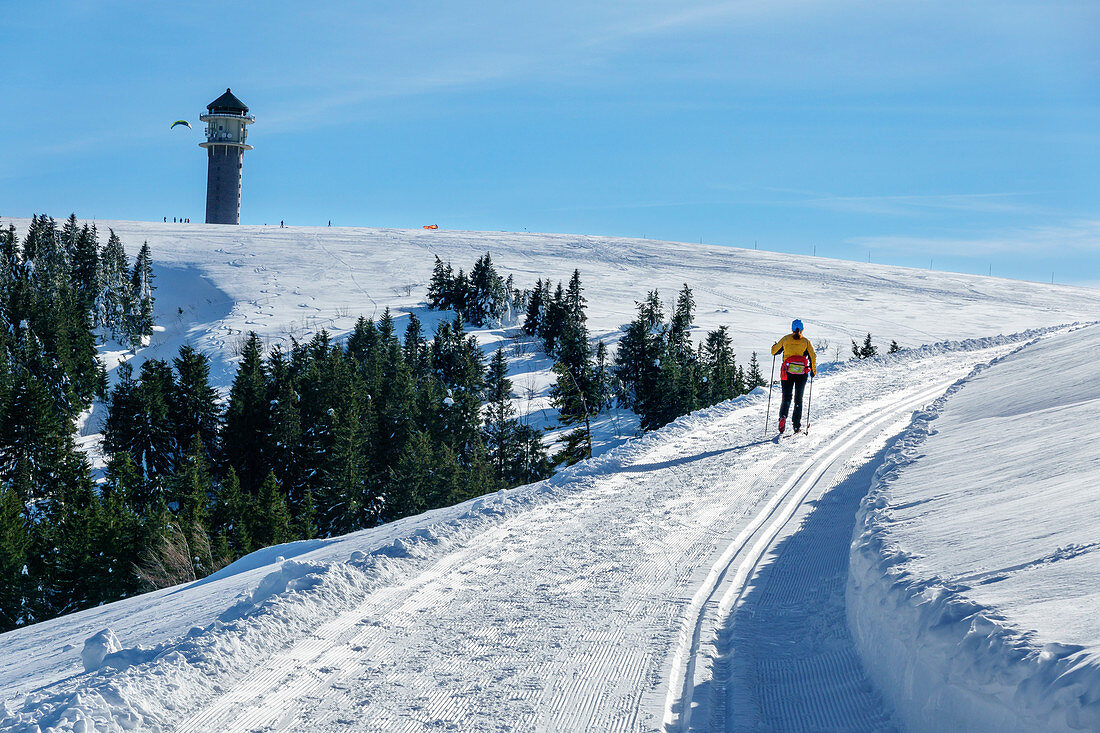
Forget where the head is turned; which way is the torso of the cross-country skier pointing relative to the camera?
away from the camera

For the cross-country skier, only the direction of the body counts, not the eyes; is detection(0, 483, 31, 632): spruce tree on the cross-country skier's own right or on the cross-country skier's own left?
on the cross-country skier's own left

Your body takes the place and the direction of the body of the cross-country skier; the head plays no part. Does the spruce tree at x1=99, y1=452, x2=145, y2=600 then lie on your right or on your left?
on your left

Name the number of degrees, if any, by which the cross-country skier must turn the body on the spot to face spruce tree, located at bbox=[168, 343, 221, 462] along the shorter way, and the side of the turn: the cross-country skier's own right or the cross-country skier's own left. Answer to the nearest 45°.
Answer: approximately 45° to the cross-country skier's own left
